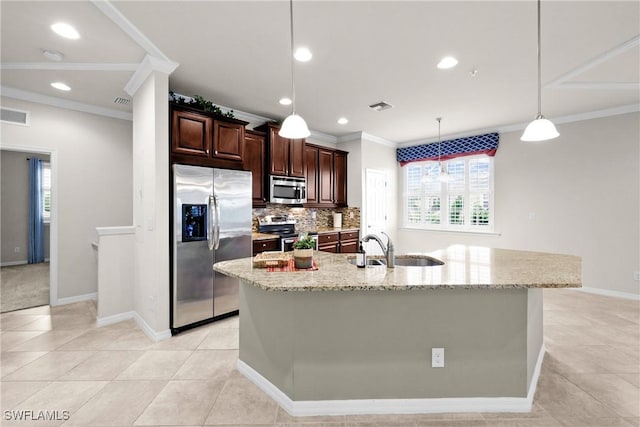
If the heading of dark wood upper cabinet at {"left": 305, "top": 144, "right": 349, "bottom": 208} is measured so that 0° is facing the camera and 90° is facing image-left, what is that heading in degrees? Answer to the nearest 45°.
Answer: approximately 315°

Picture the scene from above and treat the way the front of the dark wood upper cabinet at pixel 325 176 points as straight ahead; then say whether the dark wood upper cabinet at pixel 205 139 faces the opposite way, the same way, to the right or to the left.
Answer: the same way

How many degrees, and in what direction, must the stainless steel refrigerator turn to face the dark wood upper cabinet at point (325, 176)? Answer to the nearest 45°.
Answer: approximately 90° to its left

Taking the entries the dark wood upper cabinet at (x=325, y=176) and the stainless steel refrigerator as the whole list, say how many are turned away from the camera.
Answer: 0

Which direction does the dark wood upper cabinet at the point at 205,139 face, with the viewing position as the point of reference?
facing the viewer and to the right of the viewer

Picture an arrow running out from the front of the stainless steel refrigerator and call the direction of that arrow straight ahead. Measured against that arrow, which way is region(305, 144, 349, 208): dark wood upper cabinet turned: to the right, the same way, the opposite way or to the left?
the same way

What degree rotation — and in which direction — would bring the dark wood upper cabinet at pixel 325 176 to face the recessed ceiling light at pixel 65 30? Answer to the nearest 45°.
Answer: approximately 90° to its right

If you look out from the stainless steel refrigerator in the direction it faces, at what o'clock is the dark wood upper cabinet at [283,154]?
The dark wood upper cabinet is roughly at 9 o'clock from the stainless steel refrigerator.

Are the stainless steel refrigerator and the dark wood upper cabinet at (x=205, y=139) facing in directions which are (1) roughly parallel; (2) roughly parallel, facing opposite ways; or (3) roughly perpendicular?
roughly parallel

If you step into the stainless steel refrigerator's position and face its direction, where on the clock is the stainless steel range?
The stainless steel range is roughly at 9 o'clock from the stainless steel refrigerator.

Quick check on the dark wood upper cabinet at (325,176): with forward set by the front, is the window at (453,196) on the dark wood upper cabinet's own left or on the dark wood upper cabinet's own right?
on the dark wood upper cabinet's own left

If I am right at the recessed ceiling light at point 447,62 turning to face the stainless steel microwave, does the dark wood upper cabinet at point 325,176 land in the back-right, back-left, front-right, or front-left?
front-right

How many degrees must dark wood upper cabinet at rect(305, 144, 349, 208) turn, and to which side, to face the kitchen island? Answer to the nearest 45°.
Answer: approximately 45° to its right

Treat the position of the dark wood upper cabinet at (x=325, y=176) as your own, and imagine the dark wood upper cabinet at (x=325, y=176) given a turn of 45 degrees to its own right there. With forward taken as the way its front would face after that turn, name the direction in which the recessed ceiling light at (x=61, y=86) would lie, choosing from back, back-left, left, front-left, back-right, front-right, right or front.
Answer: front-right
